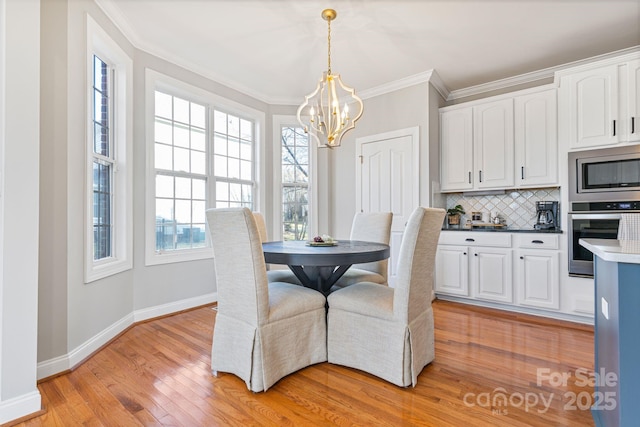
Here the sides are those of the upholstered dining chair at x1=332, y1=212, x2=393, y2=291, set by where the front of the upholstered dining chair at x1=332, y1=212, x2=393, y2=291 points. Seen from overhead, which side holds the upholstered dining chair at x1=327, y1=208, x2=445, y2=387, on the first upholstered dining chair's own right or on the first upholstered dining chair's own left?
on the first upholstered dining chair's own left

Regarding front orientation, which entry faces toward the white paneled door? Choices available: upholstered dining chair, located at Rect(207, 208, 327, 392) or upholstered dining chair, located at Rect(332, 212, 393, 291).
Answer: upholstered dining chair, located at Rect(207, 208, 327, 392)

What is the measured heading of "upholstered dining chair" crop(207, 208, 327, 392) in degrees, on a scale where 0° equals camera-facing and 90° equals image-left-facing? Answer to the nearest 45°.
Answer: approximately 225°

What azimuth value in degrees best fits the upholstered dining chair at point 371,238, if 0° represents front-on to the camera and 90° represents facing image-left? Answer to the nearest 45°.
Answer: approximately 45°

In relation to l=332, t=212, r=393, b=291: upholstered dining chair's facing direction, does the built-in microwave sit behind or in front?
behind

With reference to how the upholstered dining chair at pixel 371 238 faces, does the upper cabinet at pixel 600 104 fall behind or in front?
behind

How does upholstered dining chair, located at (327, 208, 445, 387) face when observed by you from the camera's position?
facing away from the viewer and to the left of the viewer

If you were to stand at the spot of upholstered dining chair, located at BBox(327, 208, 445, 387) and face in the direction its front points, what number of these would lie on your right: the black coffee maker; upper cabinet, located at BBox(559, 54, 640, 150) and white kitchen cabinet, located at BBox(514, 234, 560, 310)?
3
